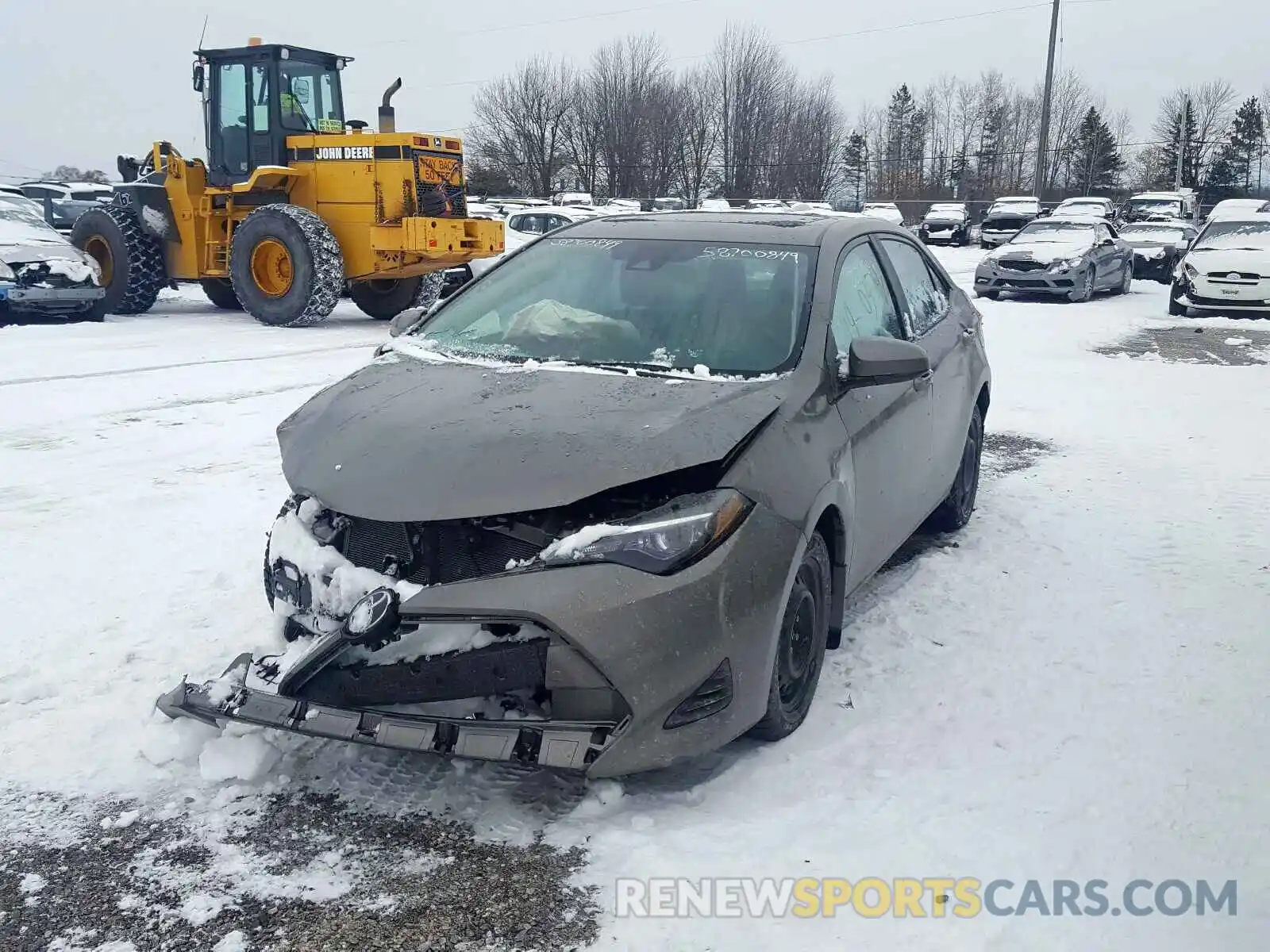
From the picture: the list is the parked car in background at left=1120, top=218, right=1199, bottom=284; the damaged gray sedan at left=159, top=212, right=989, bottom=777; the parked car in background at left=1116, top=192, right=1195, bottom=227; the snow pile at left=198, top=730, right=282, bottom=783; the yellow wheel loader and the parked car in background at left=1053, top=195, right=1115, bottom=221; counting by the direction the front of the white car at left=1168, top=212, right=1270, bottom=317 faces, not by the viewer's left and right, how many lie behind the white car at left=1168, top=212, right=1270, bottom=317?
3

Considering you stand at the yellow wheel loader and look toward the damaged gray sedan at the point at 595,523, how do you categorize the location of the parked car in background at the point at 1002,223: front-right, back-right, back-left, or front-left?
back-left

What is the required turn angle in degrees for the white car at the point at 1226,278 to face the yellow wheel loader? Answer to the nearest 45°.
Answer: approximately 45° to its right

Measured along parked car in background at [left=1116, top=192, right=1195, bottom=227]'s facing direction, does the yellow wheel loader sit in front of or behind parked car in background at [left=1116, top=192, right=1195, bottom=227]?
in front

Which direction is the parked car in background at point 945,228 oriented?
toward the camera

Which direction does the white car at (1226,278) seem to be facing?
toward the camera

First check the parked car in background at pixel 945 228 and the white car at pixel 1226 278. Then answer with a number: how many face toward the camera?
2

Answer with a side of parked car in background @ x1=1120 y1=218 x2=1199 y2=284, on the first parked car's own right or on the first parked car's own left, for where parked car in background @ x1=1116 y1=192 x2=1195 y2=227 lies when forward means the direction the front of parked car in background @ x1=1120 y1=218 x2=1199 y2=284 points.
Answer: on the first parked car's own right

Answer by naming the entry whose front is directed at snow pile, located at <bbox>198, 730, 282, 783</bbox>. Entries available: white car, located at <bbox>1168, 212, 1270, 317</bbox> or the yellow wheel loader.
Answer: the white car

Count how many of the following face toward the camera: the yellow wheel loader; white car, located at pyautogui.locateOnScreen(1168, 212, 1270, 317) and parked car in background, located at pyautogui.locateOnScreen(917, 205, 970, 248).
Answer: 2

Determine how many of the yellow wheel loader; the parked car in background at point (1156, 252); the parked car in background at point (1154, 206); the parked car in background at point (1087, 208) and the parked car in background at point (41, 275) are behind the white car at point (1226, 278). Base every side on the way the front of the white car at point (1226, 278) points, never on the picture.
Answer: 3

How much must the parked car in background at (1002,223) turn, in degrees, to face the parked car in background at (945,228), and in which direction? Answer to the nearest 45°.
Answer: approximately 90° to its right

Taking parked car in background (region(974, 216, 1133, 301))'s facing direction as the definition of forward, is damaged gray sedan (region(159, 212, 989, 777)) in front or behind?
in front
